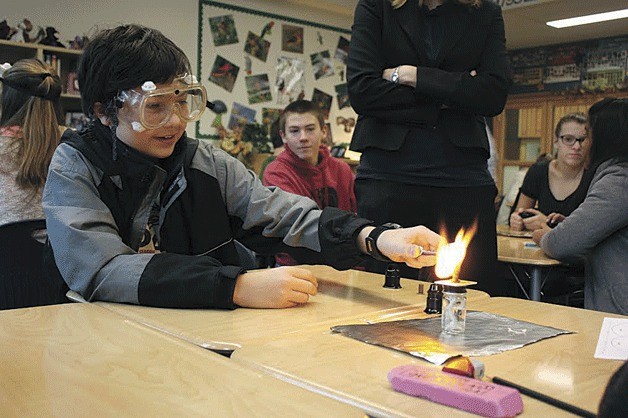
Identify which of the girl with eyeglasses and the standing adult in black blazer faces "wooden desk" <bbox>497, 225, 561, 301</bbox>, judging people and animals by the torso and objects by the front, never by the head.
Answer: the girl with eyeglasses

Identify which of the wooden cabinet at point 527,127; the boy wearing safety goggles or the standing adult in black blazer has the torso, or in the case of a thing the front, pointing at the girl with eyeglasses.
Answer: the wooden cabinet

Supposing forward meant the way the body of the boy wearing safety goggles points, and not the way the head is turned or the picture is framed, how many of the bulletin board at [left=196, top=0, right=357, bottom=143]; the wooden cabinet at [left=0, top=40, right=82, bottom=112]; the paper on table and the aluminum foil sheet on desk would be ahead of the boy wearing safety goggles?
2

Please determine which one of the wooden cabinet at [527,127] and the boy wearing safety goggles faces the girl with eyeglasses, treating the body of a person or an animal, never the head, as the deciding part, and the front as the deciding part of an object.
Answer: the wooden cabinet

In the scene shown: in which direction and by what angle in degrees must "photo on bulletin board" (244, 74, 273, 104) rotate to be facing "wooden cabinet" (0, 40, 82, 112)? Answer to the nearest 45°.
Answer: approximately 45° to its right

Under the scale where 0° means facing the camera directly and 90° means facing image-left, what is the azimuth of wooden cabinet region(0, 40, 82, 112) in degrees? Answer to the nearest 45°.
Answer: approximately 315°

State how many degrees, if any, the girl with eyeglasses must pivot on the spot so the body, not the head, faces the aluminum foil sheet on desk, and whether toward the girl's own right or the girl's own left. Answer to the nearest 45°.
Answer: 0° — they already face it

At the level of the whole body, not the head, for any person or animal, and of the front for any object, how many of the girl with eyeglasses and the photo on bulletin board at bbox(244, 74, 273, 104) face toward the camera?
2

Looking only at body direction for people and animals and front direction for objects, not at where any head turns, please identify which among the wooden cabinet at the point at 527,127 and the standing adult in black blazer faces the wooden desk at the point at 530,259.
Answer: the wooden cabinet

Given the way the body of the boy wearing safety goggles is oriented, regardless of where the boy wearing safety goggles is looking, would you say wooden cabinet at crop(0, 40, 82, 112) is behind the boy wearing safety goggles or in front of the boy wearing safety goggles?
behind

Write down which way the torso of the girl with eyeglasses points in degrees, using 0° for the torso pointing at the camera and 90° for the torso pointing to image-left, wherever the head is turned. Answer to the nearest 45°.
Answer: approximately 0°

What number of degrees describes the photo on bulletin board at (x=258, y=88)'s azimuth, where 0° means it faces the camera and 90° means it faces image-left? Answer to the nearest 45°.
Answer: approximately 0°

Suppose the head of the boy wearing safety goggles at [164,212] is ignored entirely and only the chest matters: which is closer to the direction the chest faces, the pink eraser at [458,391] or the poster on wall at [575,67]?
the pink eraser
